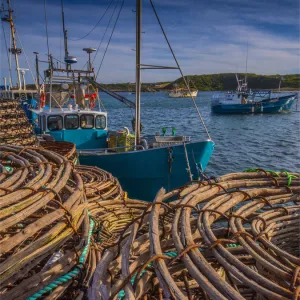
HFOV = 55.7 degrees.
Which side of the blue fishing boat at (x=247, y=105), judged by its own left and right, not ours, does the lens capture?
right

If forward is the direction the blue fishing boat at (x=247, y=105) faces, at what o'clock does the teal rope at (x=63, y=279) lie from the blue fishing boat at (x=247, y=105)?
The teal rope is roughly at 3 o'clock from the blue fishing boat.

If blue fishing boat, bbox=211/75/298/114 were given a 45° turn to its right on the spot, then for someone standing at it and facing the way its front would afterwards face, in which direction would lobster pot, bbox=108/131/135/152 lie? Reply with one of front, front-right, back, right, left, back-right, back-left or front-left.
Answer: front-right

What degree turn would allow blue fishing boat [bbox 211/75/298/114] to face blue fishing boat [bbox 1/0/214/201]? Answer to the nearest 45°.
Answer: approximately 90° to its right
